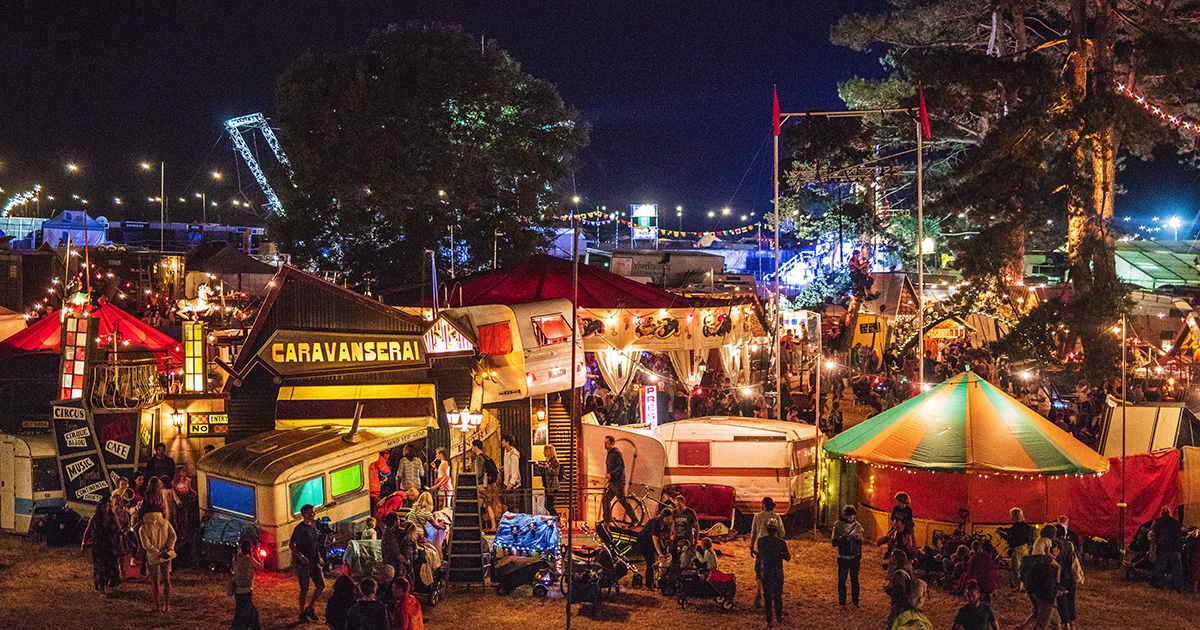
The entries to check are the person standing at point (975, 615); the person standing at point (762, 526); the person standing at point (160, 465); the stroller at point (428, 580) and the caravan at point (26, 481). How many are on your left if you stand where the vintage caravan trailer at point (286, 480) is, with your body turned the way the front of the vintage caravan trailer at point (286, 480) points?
3

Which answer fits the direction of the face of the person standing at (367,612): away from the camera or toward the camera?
away from the camera

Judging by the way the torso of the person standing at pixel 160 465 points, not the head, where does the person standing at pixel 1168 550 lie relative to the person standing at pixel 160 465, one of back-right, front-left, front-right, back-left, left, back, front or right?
front-left

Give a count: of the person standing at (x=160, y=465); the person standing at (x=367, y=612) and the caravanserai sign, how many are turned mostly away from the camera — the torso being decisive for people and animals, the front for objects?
1

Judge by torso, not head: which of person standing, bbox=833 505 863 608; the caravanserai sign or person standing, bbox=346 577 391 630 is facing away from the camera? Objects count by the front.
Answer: person standing, bbox=346 577 391 630

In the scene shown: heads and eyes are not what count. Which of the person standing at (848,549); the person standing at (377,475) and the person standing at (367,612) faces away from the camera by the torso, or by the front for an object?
the person standing at (367,612)

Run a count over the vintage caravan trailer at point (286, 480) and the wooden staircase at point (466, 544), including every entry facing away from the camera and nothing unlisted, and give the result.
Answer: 0

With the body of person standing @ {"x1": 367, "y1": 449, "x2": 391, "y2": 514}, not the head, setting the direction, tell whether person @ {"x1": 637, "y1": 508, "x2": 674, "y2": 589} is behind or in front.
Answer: in front

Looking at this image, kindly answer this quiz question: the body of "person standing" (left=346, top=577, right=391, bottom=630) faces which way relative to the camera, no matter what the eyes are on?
away from the camera

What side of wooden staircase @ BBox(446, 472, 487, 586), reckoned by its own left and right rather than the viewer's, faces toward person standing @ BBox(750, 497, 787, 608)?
left
